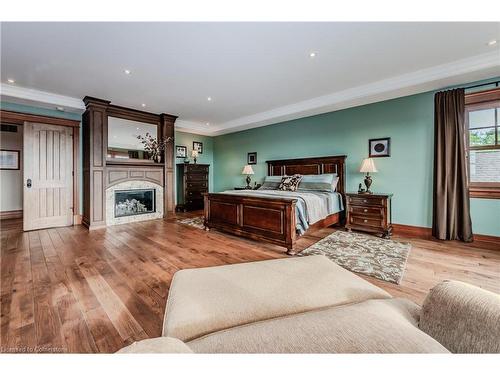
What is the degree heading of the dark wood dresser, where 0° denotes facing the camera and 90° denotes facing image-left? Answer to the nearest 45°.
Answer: approximately 315°

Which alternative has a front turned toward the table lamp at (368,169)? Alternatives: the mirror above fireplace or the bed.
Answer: the mirror above fireplace

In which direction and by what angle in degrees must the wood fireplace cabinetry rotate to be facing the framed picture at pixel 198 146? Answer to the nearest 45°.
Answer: approximately 90° to its left

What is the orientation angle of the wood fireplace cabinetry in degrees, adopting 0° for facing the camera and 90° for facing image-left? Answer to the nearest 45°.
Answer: approximately 315°
